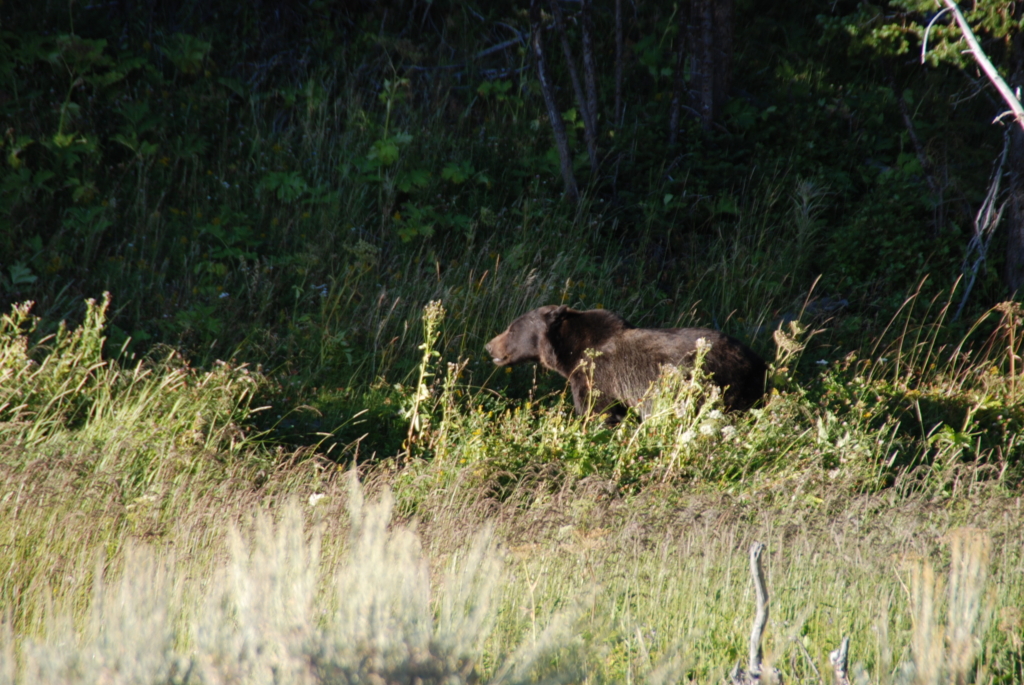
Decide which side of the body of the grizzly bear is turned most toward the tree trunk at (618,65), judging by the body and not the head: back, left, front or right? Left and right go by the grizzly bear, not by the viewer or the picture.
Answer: right

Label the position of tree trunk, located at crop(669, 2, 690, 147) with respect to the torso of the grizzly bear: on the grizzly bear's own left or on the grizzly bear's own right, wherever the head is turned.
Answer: on the grizzly bear's own right

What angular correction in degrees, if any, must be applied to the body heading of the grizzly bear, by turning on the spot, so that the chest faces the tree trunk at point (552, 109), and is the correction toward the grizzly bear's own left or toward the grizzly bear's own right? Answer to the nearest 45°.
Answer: approximately 90° to the grizzly bear's own right

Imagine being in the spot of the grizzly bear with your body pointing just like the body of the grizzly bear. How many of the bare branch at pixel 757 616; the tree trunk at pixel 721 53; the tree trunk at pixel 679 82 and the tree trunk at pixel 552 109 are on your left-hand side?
1

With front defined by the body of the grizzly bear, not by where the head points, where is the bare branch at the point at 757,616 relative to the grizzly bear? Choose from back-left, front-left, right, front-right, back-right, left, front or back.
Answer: left

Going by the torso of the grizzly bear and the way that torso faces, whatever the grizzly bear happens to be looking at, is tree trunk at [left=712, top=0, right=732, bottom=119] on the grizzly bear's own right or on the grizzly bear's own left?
on the grizzly bear's own right

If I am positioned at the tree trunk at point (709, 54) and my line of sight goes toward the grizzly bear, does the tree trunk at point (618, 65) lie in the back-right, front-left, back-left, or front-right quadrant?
front-right

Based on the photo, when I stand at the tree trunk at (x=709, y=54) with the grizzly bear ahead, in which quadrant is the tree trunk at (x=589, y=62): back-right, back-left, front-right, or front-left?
front-right

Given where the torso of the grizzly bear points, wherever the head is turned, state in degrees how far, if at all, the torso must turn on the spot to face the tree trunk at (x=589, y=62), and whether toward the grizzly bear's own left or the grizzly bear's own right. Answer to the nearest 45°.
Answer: approximately 90° to the grizzly bear's own right

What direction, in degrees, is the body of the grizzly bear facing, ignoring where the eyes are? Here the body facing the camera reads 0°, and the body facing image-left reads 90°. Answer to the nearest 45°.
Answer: approximately 90°

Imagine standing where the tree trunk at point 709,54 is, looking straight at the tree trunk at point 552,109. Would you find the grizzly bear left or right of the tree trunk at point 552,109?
left

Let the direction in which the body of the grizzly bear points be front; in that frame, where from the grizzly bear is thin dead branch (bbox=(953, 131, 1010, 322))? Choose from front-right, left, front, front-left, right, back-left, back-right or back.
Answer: back-right

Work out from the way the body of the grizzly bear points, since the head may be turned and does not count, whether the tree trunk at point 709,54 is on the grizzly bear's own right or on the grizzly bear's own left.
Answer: on the grizzly bear's own right
